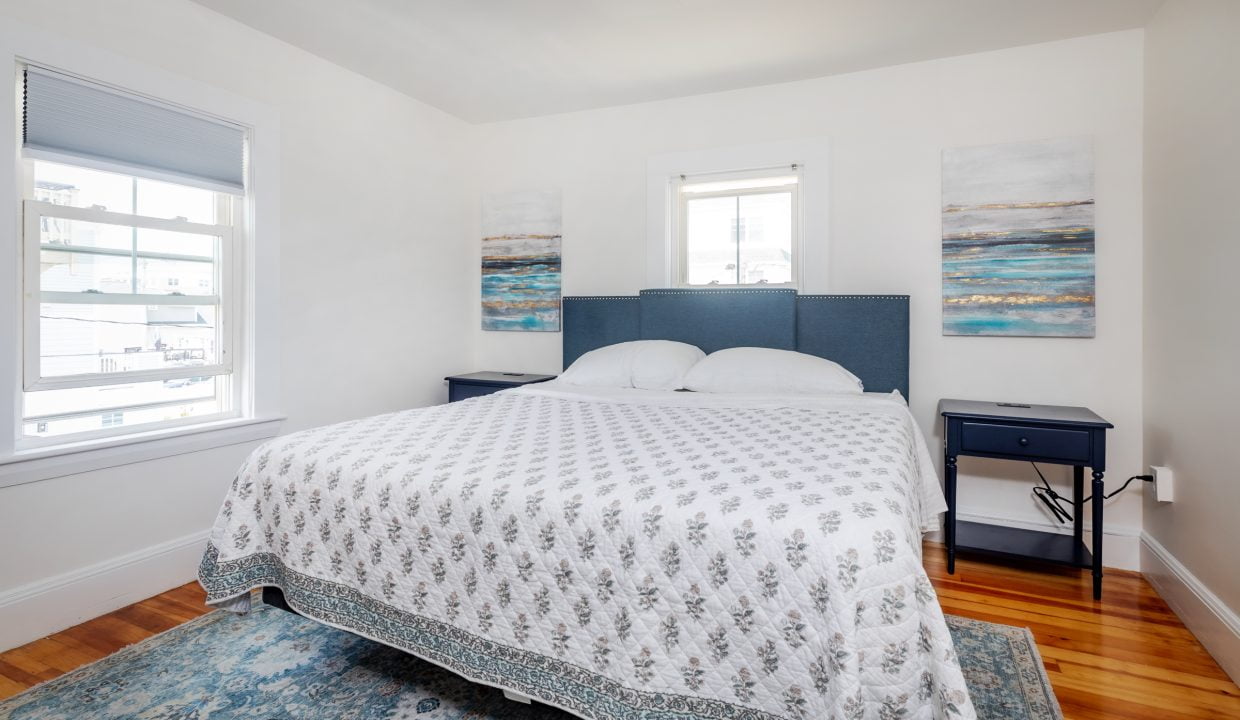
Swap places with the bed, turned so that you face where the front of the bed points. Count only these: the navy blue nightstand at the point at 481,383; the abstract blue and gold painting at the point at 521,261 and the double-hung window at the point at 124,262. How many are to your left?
0

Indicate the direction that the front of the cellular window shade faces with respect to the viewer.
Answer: facing the viewer and to the right of the viewer

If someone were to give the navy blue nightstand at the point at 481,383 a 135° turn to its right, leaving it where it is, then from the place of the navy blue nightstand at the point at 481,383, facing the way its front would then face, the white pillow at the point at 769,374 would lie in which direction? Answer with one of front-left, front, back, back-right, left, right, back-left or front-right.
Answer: back-right

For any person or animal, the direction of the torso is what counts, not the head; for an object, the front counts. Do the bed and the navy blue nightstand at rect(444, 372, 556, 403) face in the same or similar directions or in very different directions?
same or similar directions

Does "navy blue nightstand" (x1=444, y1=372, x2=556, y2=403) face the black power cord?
no

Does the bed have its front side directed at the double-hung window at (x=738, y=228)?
no

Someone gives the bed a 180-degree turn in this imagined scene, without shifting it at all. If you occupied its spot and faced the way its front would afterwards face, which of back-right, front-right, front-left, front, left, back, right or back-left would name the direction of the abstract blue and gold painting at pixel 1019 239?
front

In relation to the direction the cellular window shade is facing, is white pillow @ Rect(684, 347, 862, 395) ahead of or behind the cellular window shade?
ahead

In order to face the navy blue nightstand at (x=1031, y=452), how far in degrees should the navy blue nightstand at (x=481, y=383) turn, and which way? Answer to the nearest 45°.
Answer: approximately 90° to its left

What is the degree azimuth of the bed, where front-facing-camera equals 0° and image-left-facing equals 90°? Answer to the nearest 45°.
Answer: approximately 45°

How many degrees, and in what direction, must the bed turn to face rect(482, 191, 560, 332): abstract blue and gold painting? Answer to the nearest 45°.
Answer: approximately 135° to its right

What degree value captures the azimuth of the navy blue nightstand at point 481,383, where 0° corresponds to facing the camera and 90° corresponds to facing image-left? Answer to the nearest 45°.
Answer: approximately 45°

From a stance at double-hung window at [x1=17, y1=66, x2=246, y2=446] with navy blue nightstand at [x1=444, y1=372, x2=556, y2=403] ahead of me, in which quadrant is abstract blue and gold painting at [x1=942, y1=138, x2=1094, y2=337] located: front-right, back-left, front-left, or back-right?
front-right

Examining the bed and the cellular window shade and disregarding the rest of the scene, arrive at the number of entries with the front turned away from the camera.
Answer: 0

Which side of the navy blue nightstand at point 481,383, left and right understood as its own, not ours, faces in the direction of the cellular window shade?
front

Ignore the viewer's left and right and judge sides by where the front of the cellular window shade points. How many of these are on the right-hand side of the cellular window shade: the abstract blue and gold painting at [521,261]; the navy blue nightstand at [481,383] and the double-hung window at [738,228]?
0

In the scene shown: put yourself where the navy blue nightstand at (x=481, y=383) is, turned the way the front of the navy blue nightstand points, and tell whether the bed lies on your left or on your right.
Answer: on your left

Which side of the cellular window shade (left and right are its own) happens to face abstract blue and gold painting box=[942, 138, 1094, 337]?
front

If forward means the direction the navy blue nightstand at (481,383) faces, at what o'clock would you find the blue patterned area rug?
The blue patterned area rug is roughly at 11 o'clock from the navy blue nightstand.
